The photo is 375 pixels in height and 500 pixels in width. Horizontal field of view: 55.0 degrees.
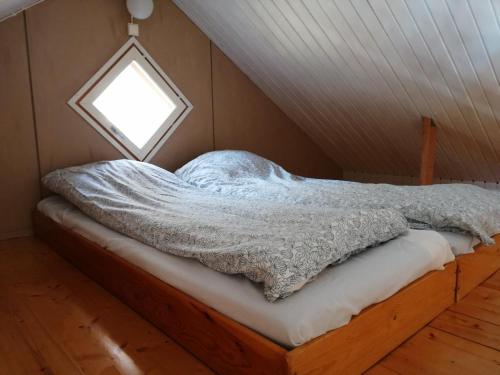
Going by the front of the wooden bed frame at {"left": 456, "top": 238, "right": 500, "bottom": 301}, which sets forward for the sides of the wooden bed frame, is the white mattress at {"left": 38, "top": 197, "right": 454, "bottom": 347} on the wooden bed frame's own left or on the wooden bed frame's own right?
on the wooden bed frame's own right

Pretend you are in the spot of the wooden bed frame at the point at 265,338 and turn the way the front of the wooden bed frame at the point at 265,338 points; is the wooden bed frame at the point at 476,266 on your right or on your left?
on your left

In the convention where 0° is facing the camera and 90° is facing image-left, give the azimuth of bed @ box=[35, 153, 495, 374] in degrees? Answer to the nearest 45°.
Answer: approximately 315°

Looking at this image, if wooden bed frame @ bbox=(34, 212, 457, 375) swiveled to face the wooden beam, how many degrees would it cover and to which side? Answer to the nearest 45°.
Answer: approximately 90° to its left

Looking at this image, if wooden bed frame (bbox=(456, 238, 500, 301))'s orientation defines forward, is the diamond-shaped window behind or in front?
behind

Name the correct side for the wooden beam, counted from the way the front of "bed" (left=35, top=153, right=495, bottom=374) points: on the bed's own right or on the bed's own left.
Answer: on the bed's own left

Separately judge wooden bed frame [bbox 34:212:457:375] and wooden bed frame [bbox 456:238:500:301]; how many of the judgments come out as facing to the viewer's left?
0

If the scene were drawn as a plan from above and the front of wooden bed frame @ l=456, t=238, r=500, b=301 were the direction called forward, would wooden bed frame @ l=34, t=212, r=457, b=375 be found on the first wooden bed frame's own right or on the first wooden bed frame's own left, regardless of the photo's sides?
on the first wooden bed frame's own right
